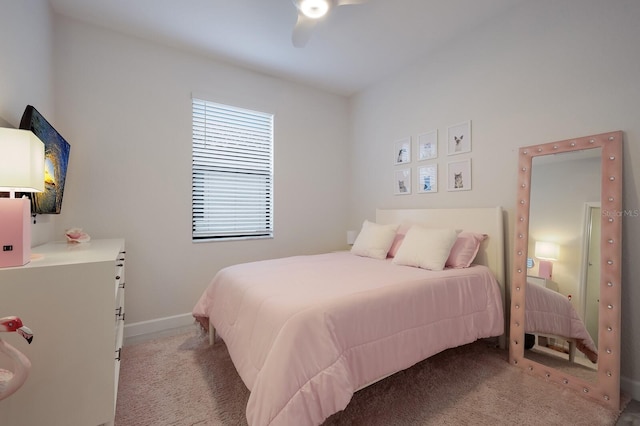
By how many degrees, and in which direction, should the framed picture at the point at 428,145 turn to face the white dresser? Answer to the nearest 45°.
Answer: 0° — it already faces it

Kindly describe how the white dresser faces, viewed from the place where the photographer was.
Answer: facing to the right of the viewer

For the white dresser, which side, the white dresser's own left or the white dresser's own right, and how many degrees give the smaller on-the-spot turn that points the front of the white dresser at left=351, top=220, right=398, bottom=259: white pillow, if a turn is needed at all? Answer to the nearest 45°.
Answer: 0° — it already faces it

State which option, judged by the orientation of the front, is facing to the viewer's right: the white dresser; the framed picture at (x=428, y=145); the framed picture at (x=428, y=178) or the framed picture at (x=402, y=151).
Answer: the white dresser

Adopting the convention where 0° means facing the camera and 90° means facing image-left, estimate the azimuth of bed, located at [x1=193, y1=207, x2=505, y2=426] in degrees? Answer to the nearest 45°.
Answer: approximately 45°

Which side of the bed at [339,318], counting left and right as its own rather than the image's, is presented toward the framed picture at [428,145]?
back

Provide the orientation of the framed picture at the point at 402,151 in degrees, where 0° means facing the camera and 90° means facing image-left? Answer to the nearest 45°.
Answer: approximately 45°
